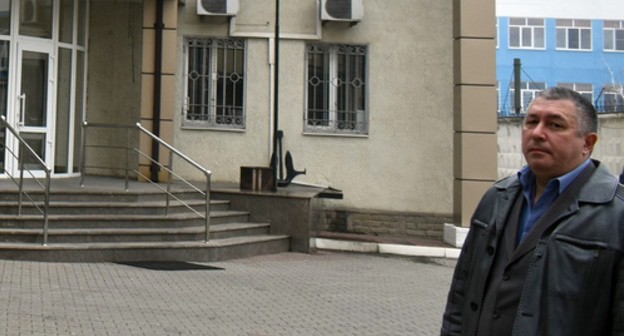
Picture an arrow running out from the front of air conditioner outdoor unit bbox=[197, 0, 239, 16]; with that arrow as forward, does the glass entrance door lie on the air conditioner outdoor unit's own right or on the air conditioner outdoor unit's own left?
on the air conditioner outdoor unit's own right

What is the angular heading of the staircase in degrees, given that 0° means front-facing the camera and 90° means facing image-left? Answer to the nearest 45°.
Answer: approximately 0°

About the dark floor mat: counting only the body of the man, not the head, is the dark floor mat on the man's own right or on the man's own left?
on the man's own right

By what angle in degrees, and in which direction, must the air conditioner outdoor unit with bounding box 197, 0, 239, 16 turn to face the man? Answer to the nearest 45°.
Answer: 0° — it already faces them

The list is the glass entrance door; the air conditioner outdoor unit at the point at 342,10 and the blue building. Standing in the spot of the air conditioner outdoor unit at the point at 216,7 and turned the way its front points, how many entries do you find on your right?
1

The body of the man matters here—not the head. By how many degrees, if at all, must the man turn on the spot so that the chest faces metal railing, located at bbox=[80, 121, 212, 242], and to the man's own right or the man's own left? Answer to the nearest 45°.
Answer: approximately 90° to the man's own right

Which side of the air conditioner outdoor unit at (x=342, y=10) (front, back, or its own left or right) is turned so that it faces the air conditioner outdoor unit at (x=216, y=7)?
right

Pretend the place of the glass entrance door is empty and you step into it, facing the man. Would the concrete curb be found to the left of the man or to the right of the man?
left
